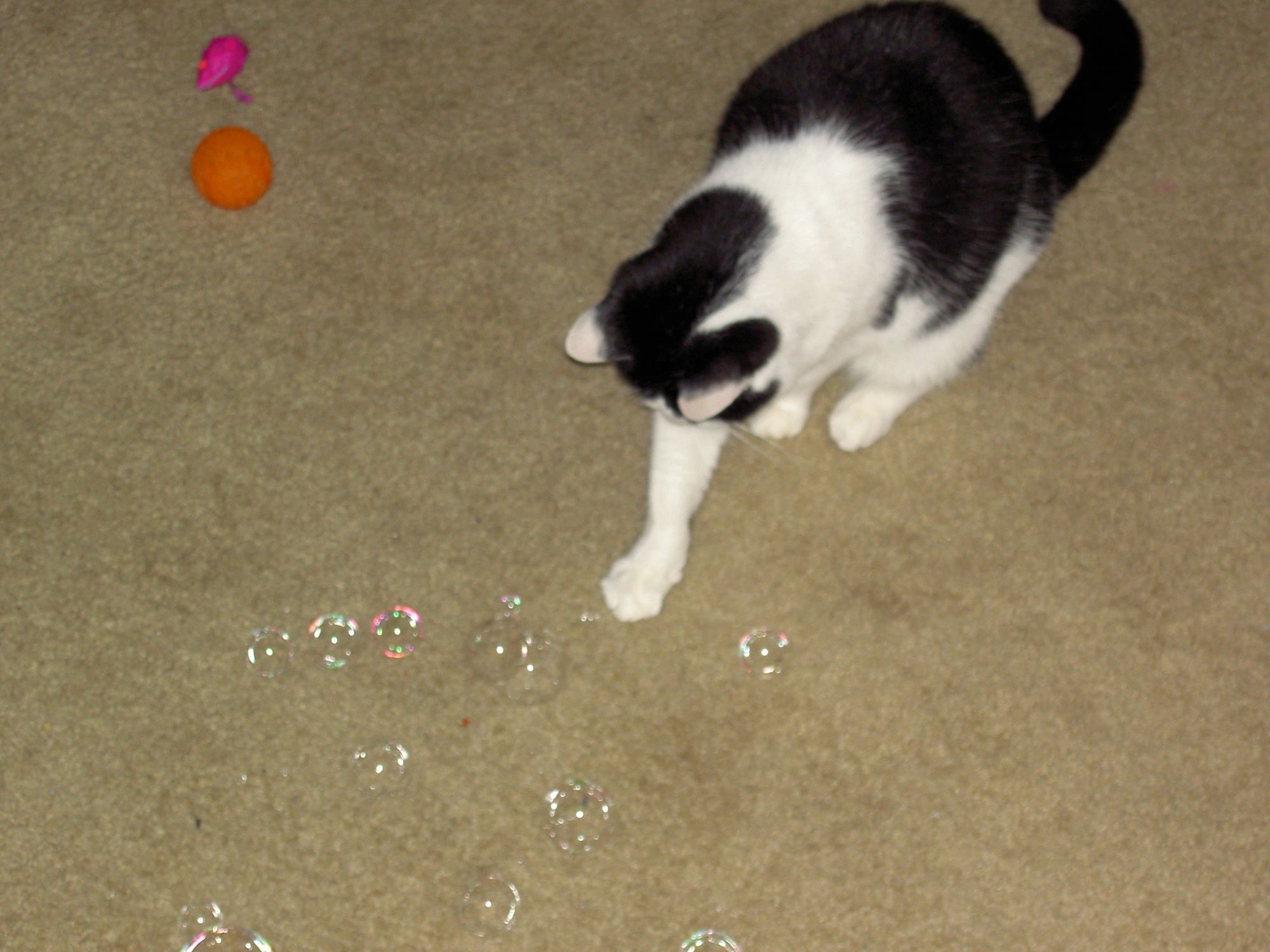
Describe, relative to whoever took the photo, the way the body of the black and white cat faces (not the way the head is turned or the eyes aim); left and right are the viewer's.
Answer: facing the viewer and to the left of the viewer
